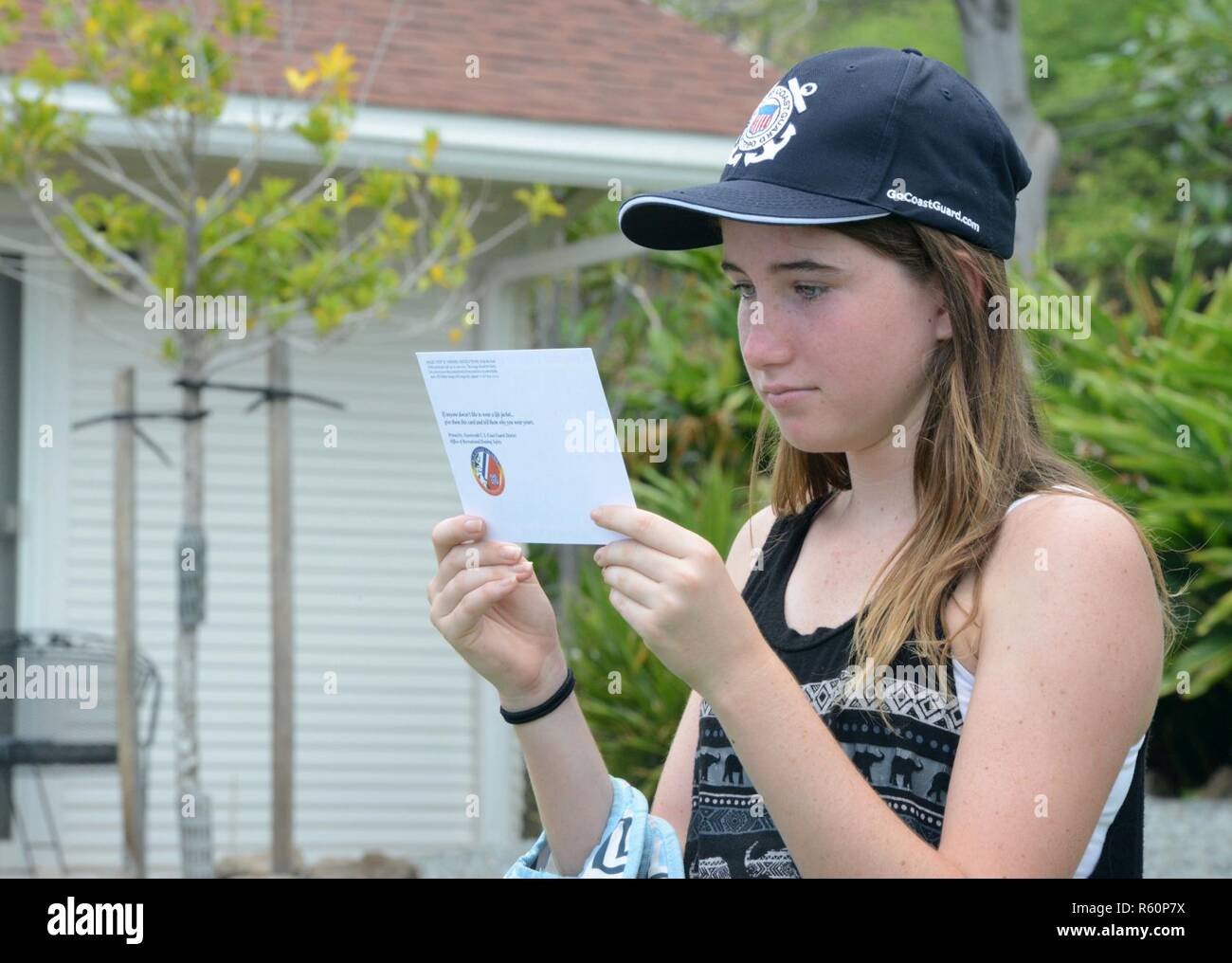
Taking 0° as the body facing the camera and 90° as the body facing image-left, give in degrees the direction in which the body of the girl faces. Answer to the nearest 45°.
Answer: approximately 45°

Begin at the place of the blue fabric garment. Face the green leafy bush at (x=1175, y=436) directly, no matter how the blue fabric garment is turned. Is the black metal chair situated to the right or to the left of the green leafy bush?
left

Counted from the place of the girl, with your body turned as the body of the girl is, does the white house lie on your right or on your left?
on your right

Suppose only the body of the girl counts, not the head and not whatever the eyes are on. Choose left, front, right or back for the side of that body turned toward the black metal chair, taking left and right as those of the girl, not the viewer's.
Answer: right

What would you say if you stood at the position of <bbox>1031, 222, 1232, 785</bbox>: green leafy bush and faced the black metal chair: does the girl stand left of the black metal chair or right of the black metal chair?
left
